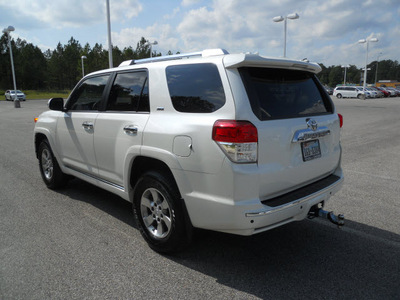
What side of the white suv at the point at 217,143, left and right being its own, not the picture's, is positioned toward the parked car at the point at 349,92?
right

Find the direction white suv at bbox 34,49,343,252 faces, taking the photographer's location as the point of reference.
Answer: facing away from the viewer and to the left of the viewer

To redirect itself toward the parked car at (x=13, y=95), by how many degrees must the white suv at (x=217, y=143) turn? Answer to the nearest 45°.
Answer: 0° — it already faces it
